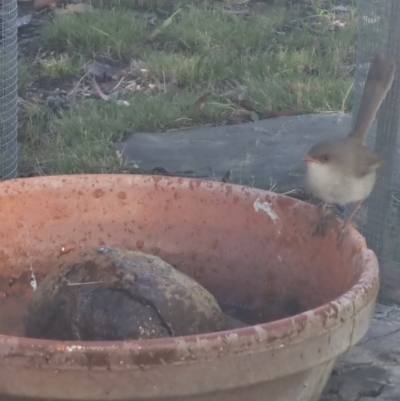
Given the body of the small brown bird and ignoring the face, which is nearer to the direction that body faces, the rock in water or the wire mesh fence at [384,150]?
the rock in water

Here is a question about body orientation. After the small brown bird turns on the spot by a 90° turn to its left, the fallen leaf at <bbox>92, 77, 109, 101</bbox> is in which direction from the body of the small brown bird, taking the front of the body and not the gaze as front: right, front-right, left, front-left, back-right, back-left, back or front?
back

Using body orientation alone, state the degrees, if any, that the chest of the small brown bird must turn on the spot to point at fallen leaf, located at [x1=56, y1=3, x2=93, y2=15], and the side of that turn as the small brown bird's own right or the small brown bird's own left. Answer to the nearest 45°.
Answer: approximately 90° to the small brown bird's own right

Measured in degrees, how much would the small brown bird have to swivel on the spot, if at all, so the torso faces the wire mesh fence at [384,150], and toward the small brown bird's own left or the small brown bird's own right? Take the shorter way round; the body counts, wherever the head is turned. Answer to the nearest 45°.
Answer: approximately 135° to the small brown bird's own right

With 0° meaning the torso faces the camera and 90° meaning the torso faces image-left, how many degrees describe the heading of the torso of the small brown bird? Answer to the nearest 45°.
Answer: approximately 45°

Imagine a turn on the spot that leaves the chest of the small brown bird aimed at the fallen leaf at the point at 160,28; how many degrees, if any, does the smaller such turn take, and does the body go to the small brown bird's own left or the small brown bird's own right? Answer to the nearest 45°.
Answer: approximately 90° to the small brown bird's own right

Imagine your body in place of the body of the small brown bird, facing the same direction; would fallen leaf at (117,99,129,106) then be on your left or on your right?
on your right

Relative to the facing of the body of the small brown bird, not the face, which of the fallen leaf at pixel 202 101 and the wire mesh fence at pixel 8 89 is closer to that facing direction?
the wire mesh fence

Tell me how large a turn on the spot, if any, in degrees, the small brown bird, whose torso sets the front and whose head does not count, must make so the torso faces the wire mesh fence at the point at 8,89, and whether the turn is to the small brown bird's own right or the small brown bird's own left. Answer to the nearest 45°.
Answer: approximately 90° to the small brown bird's own right

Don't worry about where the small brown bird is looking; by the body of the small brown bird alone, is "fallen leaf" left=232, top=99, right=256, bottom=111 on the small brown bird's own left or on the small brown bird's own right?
on the small brown bird's own right
